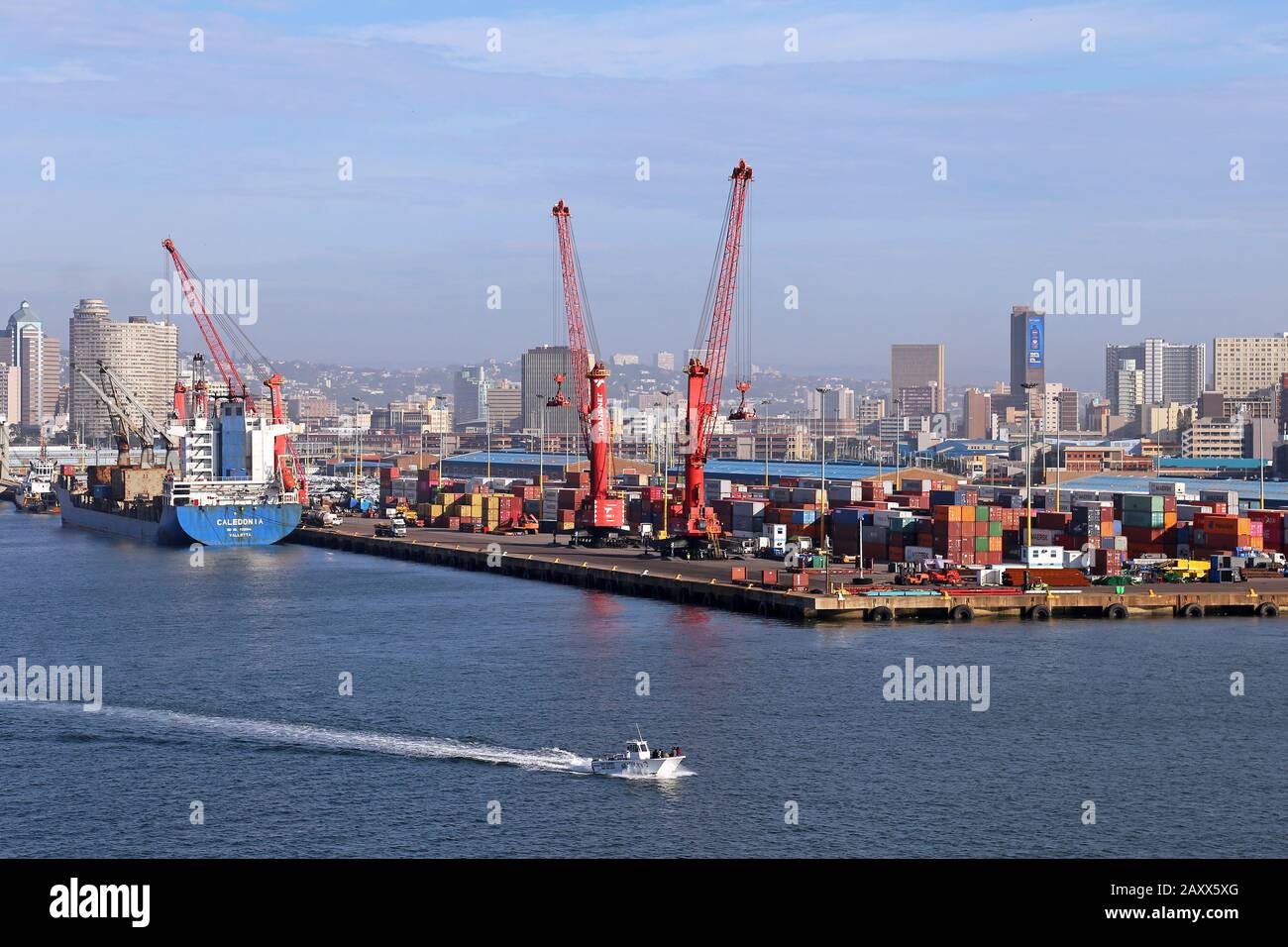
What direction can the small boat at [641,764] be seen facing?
to the viewer's right
